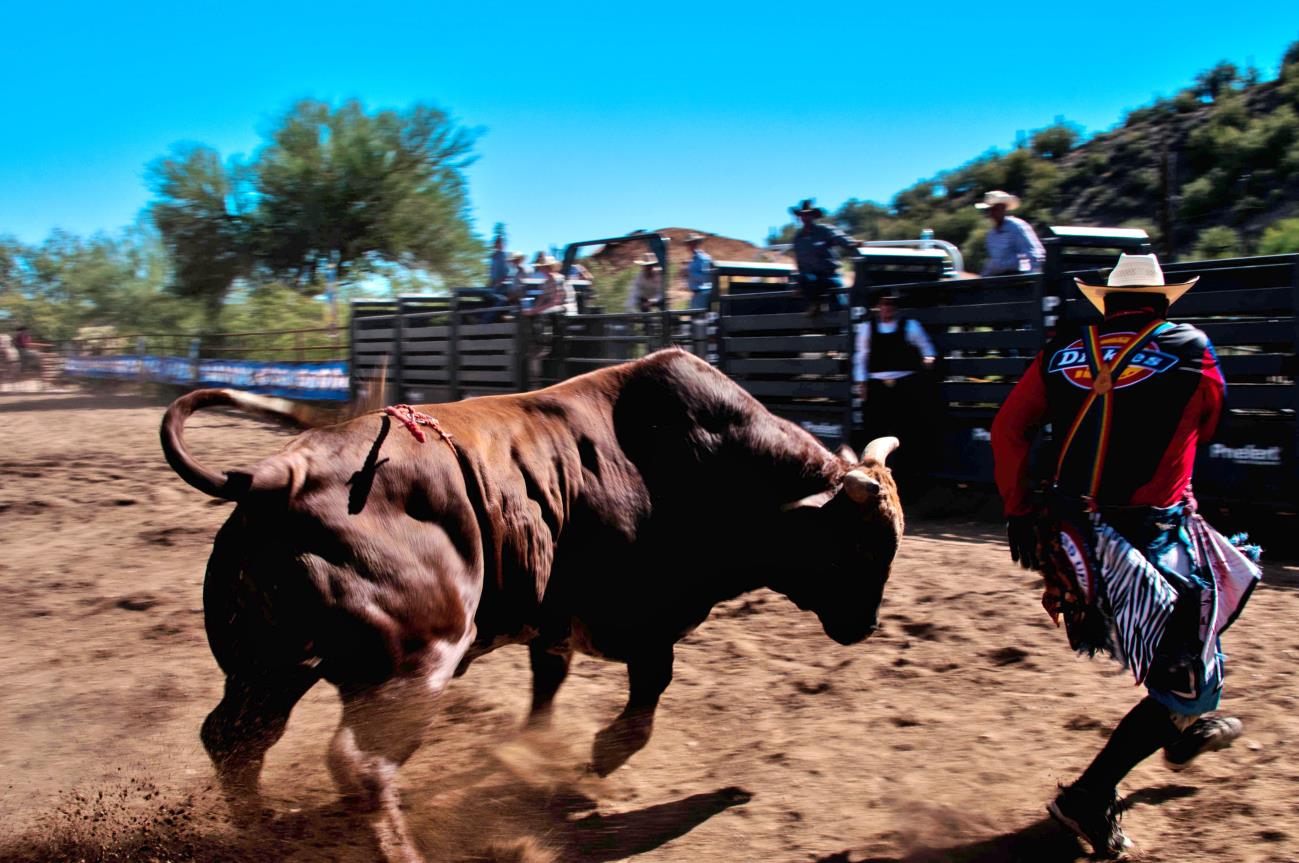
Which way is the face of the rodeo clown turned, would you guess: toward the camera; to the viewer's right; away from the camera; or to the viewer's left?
away from the camera

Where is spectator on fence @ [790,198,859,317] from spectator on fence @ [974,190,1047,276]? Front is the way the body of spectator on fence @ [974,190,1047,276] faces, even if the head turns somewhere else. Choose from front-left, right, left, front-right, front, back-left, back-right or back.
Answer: front-right

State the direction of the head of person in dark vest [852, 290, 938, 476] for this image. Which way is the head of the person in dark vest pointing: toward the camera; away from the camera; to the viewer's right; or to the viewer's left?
toward the camera

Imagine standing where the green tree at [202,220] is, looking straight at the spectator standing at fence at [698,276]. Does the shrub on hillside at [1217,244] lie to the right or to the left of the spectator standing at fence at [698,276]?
left

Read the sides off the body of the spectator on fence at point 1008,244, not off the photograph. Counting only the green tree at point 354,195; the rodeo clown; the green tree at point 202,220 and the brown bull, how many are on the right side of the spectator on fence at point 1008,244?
2

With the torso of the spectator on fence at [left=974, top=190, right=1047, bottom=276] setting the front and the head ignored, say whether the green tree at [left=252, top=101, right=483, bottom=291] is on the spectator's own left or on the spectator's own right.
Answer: on the spectator's own right

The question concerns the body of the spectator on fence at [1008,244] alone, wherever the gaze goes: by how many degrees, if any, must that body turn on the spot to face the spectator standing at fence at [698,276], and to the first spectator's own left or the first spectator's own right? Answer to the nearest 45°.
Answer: approximately 90° to the first spectator's own right

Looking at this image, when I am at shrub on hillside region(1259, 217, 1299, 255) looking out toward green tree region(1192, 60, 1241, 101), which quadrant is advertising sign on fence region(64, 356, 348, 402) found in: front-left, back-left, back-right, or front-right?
back-left

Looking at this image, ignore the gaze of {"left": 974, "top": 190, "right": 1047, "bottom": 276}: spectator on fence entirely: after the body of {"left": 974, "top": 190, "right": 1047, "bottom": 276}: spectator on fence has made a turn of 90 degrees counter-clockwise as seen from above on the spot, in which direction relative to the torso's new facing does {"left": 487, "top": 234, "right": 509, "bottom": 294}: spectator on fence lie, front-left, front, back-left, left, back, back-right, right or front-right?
back

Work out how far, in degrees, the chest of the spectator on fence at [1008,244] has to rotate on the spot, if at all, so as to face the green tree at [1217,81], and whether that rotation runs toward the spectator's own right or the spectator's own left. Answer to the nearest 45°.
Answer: approximately 135° to the spectator's own right

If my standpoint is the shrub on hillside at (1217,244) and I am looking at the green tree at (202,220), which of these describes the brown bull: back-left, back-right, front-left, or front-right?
front-left

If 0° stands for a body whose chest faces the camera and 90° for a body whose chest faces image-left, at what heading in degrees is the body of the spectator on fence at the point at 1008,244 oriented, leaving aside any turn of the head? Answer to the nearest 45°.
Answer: approximately 45°

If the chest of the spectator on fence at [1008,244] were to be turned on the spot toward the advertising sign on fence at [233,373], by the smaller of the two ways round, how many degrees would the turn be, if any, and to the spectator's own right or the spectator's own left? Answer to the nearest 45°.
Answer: approximately 90° to the spectator's own right
